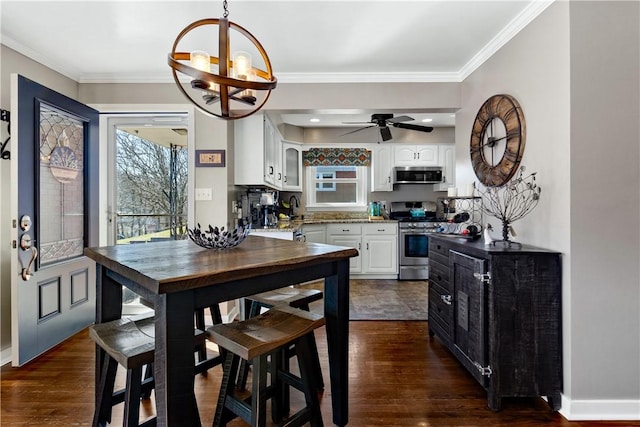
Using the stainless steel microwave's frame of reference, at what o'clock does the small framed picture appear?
The small framed picture is roughly at 1 o'clock from the stainless steel microwave.

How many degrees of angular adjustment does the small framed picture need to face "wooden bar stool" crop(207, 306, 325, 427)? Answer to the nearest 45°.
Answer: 0° — it already faces it

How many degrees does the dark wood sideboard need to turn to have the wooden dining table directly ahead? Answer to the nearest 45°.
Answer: approximately 45° to its left

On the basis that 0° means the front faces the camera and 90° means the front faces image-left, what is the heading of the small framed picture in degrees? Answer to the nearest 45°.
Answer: approximately 0°

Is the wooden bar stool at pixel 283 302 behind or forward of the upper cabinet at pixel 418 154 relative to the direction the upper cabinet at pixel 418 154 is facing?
forward

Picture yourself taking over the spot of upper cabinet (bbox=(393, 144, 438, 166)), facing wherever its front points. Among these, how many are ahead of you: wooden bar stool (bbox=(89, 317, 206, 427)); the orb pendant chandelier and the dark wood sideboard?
3

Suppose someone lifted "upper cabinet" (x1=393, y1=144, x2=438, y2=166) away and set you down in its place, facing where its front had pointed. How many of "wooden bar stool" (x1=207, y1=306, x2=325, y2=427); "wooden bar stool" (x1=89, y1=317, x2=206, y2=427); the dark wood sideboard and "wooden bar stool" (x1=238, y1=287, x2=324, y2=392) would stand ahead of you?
4
